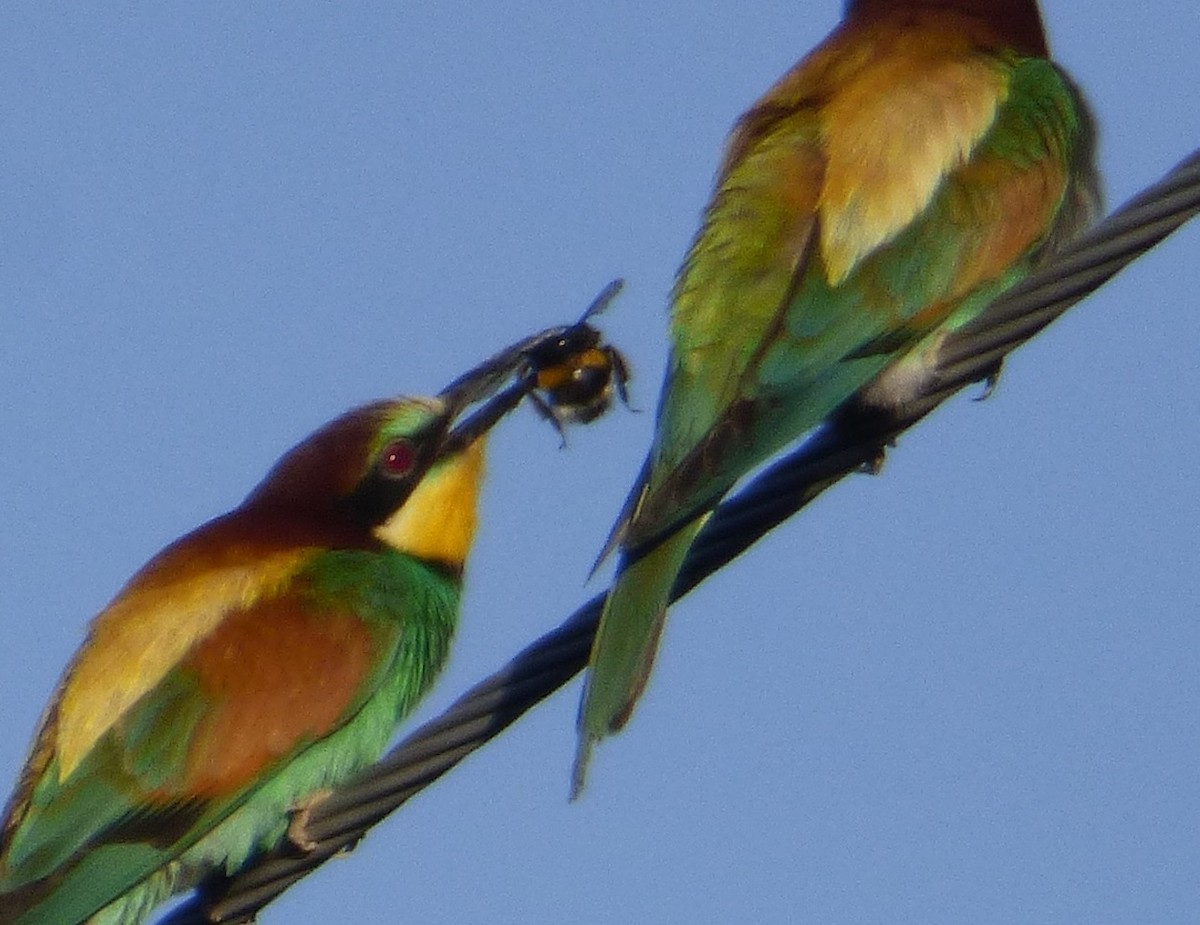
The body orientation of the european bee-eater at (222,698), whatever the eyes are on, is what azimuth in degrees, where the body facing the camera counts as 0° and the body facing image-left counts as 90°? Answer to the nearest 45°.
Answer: approximately 270°

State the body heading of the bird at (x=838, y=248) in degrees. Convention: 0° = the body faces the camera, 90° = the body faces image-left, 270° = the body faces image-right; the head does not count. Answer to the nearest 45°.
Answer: approximately 225°

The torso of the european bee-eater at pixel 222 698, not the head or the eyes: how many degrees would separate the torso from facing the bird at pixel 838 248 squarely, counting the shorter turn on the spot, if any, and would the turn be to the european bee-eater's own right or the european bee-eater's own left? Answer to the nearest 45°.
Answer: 0° — it already faces it
